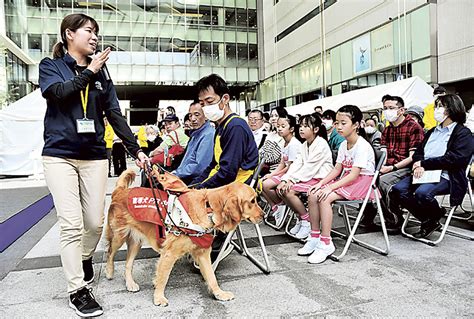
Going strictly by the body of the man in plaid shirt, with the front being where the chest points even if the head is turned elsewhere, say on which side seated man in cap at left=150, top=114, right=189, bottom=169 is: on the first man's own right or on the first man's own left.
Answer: on the first man's own right

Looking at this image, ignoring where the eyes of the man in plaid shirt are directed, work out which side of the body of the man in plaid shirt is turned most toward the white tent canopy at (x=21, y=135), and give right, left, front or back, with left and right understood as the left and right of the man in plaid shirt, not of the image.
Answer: right

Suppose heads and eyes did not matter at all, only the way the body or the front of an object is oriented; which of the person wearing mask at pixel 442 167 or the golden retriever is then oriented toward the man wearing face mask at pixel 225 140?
the person wearing mask

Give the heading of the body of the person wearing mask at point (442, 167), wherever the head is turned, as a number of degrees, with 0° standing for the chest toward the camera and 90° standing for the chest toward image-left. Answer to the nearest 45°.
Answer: approximately 45°

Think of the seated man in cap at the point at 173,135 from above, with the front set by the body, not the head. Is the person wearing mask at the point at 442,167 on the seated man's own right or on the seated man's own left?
on the seated man's own left

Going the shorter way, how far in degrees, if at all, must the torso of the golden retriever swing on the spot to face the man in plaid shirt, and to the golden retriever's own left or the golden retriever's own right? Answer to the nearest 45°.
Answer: approximately 90° to the golden retriever's own left

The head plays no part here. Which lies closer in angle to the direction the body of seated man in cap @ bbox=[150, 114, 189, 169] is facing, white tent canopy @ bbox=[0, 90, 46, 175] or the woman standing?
the woman standing

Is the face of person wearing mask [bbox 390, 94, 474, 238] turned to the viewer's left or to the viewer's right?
to the viewer's left

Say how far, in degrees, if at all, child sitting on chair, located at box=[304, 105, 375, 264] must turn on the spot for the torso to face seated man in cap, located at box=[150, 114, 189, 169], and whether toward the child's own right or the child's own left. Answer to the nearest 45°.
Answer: approximately 90° to the child's own right

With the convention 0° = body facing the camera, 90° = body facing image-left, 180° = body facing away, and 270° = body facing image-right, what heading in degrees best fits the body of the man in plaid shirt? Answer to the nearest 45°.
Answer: approximately 45°

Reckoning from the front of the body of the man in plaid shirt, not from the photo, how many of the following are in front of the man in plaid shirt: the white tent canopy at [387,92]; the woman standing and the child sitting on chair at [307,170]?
2

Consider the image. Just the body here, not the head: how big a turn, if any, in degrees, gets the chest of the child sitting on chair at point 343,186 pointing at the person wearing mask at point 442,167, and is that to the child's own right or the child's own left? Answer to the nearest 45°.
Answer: approximately 180°
